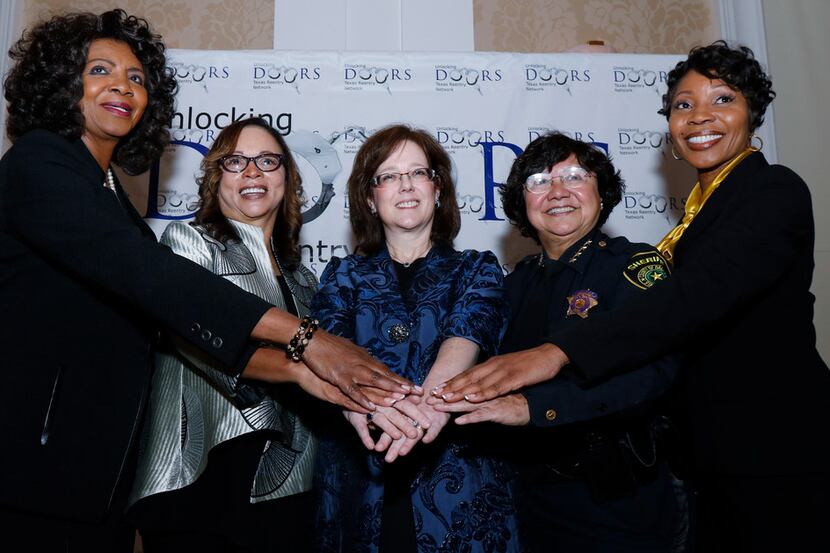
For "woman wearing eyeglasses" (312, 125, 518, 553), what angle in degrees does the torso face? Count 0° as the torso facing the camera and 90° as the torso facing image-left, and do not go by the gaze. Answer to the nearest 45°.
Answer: approximately 0°

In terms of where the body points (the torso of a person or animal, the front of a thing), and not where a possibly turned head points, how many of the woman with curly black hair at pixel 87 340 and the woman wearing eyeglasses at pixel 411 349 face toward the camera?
1

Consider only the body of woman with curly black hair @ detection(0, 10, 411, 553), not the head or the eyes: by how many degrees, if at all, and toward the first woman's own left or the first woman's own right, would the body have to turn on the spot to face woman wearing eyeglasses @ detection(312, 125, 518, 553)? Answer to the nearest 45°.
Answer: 0° — they already face them

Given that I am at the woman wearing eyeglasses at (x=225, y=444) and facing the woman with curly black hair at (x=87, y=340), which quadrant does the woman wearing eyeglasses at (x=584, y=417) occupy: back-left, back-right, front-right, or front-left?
back-left

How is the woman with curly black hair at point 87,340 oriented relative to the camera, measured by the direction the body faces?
to the viewer's right
